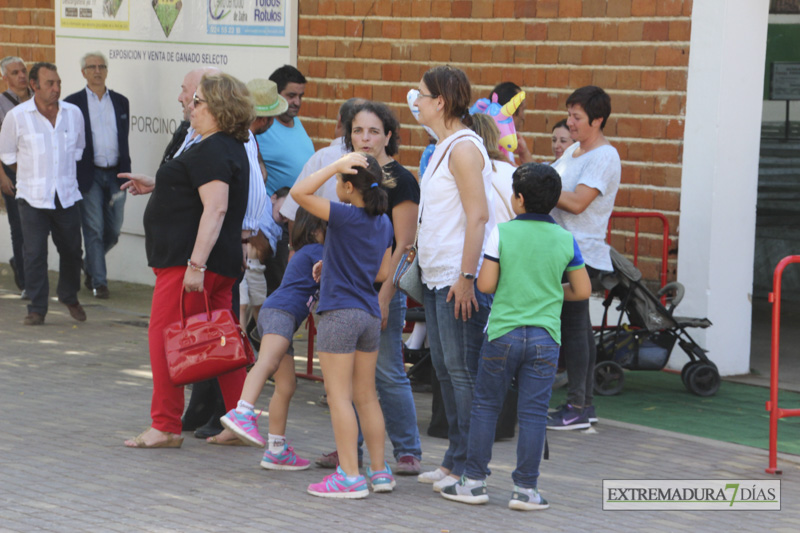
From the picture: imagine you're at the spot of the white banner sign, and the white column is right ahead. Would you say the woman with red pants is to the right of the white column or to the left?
right

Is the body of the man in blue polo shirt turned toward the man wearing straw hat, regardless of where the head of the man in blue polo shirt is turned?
no

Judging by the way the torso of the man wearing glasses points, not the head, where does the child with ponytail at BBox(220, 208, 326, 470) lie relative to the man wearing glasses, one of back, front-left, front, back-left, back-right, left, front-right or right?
front

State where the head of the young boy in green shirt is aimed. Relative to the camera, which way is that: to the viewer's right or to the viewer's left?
to the viewer's left

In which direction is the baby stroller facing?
to the viewer's right

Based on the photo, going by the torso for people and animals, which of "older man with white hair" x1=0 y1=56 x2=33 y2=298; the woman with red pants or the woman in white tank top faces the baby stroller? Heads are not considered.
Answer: the older man with white hair

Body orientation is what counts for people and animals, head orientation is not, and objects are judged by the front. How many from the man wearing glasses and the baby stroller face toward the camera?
1

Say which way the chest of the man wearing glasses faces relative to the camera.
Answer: toward the camera

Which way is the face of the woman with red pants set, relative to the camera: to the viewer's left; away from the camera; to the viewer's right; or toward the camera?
to the viewer's left

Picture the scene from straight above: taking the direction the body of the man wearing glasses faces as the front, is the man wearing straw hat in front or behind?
in front

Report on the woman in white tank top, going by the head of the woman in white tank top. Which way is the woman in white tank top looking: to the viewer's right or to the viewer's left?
to the viewer's left

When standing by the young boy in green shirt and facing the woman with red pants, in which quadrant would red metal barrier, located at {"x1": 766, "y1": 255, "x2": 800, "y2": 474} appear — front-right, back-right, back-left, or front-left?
back-right

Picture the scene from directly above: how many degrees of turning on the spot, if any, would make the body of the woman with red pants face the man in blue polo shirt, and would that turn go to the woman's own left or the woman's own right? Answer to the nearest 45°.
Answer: approximately 90° to the woman's own right

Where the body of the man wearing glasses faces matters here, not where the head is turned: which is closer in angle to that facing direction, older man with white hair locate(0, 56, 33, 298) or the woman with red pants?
the woman with red pants

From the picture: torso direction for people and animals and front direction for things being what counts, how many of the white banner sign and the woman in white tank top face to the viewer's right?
0
